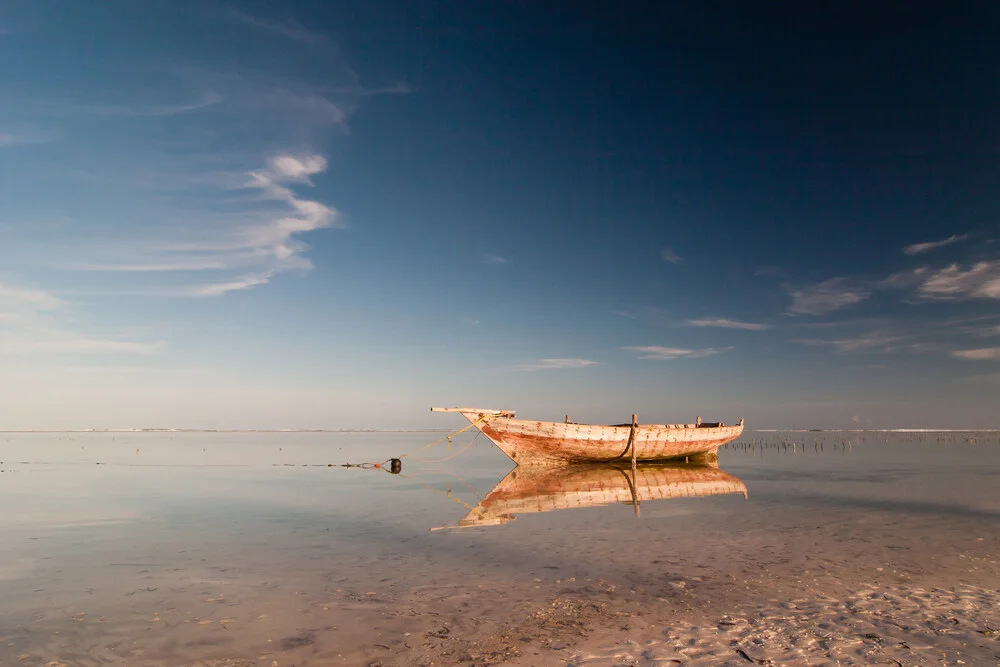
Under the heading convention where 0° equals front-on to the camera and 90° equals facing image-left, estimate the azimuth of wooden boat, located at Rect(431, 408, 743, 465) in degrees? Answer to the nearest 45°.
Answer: approximately 90°
